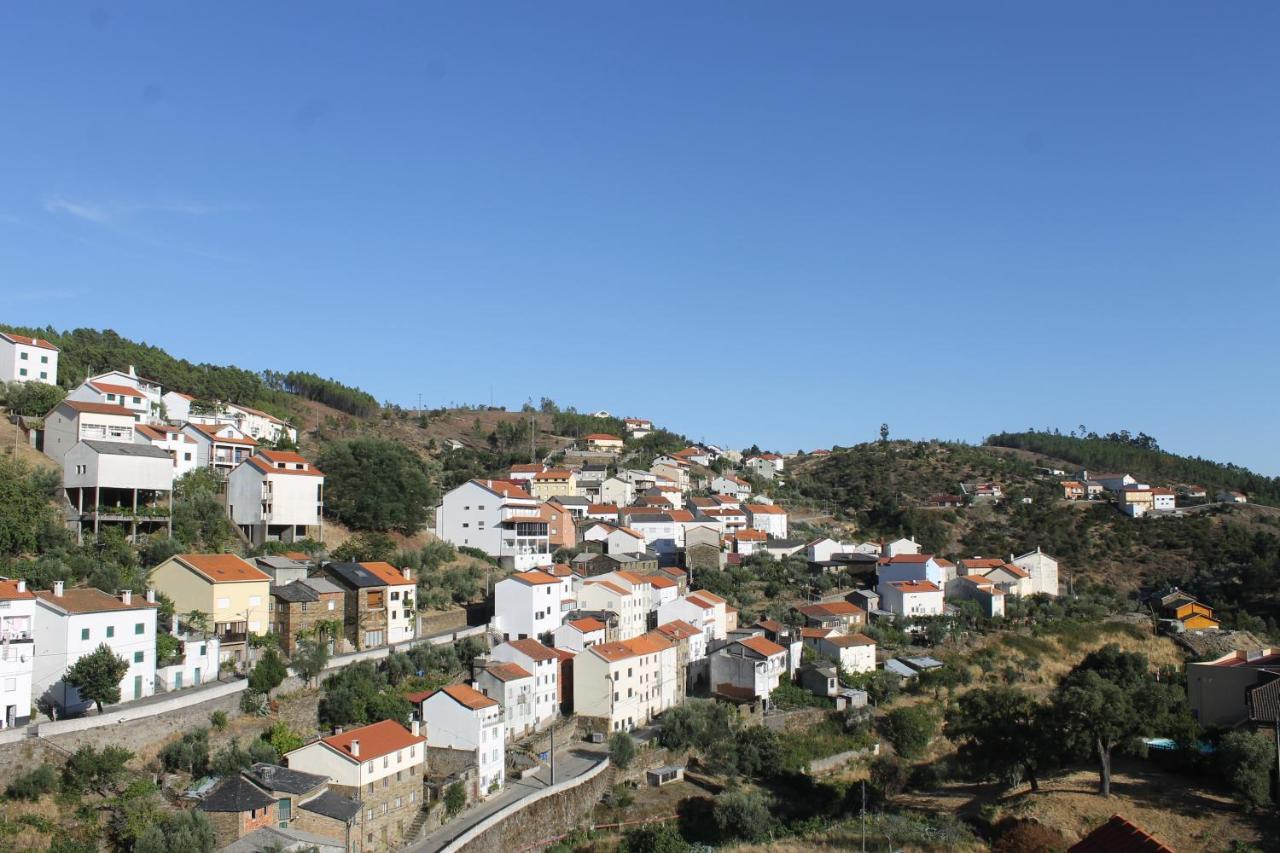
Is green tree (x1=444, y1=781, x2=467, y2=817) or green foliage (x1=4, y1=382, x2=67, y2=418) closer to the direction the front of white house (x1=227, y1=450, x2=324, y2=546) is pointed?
the green tree

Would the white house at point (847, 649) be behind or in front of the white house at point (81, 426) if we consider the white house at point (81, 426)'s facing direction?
in front

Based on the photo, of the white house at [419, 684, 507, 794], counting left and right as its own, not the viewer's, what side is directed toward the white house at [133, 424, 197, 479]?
back

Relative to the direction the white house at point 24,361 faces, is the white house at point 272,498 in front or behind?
in front

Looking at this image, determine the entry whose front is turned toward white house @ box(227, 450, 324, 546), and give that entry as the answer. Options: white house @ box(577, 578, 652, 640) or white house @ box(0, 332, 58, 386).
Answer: white house @ box(0, 332, 58, 386)

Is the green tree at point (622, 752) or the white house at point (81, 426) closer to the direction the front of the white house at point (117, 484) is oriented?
the green tree

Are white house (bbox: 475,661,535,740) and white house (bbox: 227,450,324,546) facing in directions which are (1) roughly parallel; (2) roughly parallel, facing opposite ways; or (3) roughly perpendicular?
roughly parallel

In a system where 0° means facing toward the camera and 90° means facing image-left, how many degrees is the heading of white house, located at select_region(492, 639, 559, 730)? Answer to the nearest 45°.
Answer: approximately 315°

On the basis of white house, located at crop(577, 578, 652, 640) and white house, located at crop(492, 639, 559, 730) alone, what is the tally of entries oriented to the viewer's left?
0

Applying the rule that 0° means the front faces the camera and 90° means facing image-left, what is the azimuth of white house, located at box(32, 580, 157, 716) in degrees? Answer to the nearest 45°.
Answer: approximately 315°

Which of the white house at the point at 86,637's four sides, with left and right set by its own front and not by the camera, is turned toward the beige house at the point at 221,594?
left

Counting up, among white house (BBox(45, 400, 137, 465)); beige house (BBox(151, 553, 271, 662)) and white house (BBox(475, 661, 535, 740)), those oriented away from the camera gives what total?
0

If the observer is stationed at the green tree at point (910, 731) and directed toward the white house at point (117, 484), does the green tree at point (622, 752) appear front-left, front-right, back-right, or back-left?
front-left

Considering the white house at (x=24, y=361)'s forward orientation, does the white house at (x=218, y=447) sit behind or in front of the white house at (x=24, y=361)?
in front

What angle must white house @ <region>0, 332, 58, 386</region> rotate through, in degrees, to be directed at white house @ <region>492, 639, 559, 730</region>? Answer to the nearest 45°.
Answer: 0° — it already faces it

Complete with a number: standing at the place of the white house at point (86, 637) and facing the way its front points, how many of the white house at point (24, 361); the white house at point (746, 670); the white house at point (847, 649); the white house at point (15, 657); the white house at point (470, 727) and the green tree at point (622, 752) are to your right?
1

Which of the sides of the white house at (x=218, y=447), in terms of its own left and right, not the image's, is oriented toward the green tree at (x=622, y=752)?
front

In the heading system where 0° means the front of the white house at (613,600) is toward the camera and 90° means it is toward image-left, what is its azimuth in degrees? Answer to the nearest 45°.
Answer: approximately 315°

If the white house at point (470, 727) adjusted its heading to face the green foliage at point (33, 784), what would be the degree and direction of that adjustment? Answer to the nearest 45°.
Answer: approximately 90° to its right

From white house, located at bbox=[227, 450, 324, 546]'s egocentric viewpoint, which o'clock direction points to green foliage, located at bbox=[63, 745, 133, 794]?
The green foliage is roughly at 2 o'clock from the white house.

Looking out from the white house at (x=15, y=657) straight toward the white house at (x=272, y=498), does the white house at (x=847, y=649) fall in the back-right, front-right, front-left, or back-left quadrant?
front-right
